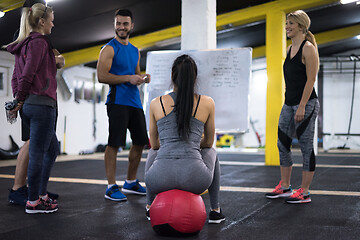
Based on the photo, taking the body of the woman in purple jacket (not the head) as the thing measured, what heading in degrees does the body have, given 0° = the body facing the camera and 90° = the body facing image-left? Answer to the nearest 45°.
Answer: approximately 270°

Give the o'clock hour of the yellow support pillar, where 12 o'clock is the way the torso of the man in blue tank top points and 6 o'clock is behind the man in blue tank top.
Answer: The yellow support pillar is roughly at 9 o'clock from the man in blue tank top.

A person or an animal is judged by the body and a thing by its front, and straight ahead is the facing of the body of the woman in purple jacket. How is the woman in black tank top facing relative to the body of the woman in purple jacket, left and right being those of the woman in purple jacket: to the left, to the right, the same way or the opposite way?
the opposite way

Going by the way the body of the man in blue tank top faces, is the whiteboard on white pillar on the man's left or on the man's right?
on the man's left

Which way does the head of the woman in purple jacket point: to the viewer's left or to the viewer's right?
to the viewer's right

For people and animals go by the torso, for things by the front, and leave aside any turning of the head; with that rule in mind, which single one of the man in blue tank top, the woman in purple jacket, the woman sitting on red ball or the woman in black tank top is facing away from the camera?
the woman sitting on red ball

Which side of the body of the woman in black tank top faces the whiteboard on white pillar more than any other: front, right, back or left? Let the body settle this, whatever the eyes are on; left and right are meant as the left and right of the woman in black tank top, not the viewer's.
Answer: right

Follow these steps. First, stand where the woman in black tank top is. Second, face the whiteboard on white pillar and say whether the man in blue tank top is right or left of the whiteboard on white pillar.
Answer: left

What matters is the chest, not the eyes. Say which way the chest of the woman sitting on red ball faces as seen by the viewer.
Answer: away from the camera

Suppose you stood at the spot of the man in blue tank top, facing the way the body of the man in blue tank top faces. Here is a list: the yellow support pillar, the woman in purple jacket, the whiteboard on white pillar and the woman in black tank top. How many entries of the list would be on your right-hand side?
1

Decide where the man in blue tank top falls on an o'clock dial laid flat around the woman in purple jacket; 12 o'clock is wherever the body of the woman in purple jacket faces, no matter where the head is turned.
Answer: The man in blue tank top is roughly at 11 o'clock from the woman in purple jacket.

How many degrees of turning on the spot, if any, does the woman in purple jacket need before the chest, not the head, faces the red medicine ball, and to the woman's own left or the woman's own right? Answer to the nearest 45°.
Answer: approximately 45° to the woman's own right

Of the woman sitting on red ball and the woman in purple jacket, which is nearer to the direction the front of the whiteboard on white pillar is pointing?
the woman sitting on red ball

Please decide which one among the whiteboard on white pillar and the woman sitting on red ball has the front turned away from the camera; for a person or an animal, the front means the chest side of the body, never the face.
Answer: the woman sitting on red ball

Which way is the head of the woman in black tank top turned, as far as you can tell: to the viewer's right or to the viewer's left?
to the viewer's left
